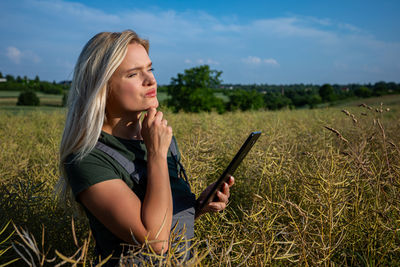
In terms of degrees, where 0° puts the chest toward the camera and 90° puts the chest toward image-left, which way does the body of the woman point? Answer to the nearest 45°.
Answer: approximately 315°

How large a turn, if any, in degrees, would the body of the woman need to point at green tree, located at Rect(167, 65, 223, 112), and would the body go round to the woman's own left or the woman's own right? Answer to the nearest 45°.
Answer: approximately 135° to the woman's own left
